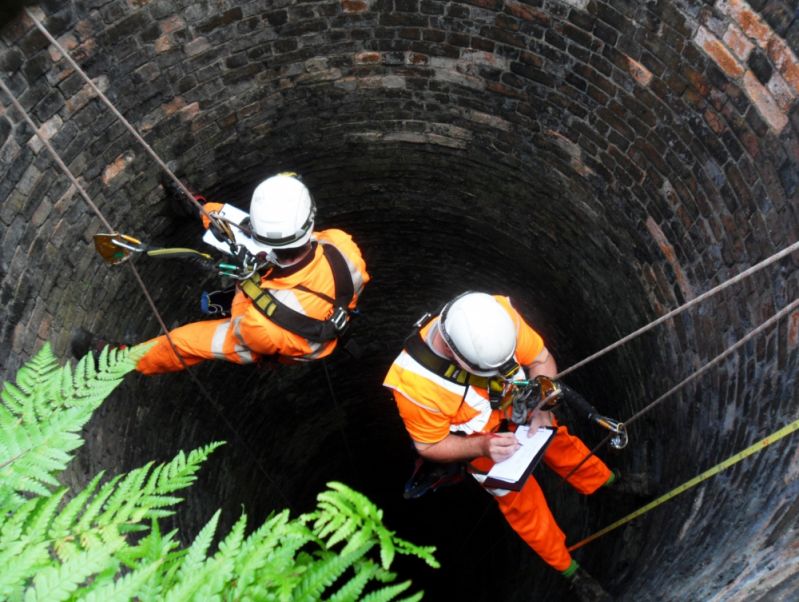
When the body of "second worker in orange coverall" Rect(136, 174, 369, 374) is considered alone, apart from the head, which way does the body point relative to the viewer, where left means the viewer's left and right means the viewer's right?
facing away from the viewer and to the left of the viewer

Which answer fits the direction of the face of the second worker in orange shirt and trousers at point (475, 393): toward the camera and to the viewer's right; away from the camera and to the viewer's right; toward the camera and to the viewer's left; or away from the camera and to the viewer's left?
toward the camera and to the viewer's right

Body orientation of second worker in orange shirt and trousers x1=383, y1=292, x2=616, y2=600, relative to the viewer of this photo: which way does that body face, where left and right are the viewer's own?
facing the viewer and to the right of the viewer

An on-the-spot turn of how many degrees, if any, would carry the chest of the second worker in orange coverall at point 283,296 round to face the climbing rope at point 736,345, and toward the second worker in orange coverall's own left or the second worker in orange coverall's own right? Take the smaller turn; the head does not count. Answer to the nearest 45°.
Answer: approximately 180°

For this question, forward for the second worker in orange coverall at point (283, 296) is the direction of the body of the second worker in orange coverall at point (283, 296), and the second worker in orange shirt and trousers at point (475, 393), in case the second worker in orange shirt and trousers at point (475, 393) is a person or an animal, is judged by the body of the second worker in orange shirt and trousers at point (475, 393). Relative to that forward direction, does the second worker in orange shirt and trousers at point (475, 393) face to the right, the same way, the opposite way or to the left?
the opposite way
